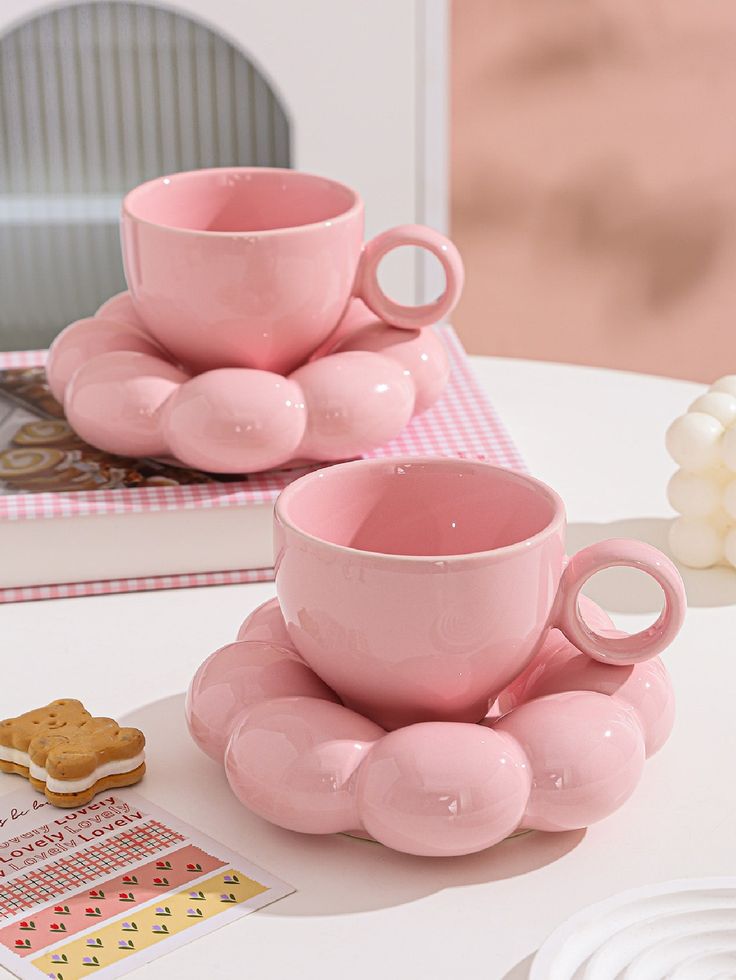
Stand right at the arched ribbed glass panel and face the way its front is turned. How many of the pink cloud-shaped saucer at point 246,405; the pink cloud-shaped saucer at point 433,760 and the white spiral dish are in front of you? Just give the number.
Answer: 3

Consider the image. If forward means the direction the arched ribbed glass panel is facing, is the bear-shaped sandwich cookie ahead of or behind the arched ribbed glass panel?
ahead

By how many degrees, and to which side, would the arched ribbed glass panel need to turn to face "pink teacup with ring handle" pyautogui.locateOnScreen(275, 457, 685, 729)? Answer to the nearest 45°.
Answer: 0° — it already faces it

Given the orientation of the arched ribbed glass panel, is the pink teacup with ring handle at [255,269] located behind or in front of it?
in front

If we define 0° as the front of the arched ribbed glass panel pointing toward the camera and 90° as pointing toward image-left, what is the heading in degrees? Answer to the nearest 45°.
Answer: approximately 0°

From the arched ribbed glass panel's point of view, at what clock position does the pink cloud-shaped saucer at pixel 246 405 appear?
The pink cloud-shaped saucer is roughly at 12 o'clock from the arched ribbed glass panel.

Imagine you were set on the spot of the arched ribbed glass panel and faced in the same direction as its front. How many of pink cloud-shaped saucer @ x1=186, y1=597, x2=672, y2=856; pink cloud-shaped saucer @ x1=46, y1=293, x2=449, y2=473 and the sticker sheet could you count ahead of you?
3

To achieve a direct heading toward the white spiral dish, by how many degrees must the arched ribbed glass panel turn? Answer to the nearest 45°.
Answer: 0° — it already faces it
